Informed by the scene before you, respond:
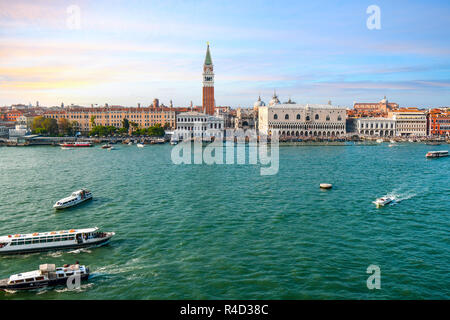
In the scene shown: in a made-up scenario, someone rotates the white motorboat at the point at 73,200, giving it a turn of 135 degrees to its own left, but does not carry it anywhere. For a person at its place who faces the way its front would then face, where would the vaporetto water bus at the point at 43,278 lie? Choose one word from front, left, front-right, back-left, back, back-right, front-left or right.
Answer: right

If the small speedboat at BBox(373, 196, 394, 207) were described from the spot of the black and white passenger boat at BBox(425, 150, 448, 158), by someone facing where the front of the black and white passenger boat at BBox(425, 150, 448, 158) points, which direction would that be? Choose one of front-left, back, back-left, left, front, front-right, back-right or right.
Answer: left

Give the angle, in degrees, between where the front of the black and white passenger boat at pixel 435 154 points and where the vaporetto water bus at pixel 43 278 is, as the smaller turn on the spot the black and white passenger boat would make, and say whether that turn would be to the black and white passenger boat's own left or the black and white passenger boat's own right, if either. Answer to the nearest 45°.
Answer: approximately 90° to the black and white passenger boat's own left

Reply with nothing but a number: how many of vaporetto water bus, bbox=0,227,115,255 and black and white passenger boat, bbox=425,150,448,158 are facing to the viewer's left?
1

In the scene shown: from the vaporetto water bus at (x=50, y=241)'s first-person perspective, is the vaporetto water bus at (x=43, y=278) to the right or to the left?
on its right

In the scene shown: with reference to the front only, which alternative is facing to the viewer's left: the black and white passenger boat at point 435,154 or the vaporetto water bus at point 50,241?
the black and white passenger boat

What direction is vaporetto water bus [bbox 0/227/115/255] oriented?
to the viewer's right

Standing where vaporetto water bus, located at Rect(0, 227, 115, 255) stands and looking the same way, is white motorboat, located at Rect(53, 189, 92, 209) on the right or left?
on its left

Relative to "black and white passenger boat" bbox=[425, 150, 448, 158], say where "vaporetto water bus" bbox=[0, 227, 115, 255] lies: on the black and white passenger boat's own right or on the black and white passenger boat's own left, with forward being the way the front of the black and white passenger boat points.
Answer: on the black and white passenger boat's own left

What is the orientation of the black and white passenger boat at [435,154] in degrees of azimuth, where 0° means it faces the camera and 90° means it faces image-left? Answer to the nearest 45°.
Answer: approximately 90°
